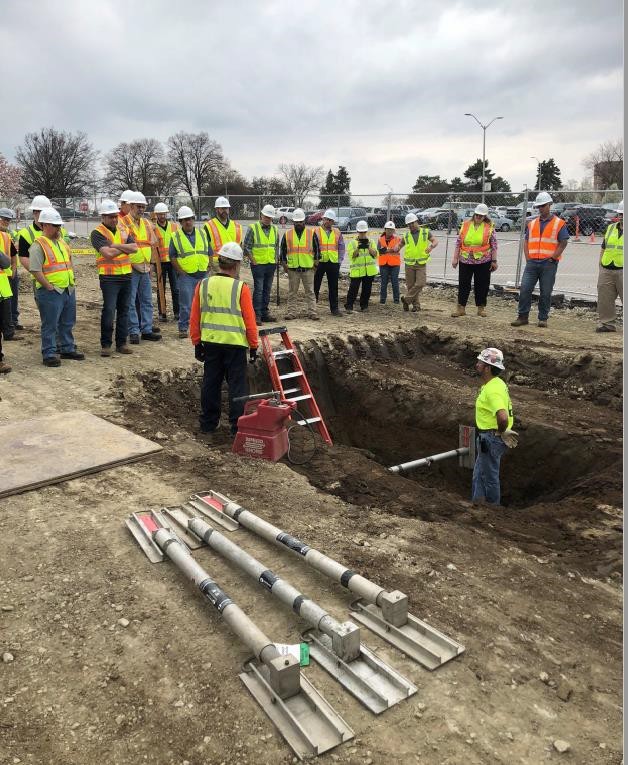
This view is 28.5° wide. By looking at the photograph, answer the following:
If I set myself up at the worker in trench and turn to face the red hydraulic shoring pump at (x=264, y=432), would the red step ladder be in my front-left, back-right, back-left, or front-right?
front-right

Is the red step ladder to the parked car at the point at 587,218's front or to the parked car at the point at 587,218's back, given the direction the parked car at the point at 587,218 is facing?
to the front

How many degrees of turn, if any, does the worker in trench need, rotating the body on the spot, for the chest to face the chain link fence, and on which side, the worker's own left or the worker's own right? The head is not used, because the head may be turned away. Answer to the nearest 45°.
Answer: approximately 90° to the worker's own right

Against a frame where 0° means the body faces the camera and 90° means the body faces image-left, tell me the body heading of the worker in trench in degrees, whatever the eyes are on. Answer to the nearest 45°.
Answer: approximately 90°

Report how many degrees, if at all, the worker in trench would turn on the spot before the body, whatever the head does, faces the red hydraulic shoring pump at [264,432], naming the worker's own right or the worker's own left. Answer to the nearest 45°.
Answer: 0° — they already face it

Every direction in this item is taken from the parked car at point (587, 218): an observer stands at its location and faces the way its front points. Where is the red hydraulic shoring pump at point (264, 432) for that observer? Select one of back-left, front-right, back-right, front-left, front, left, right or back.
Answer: front-right

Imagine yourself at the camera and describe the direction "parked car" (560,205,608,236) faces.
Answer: facing the viewer and to the left of the viewer

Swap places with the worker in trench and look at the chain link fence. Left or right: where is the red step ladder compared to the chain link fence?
left

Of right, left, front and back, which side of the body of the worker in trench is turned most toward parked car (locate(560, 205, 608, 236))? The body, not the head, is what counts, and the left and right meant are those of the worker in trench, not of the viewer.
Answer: right

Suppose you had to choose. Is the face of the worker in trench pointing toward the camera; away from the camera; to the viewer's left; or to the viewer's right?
to the viewer's left

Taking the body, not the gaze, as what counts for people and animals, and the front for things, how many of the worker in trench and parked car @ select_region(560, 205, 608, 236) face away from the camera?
0
